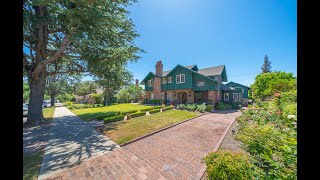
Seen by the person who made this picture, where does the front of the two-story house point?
facing the viewer and to the left of the viewer

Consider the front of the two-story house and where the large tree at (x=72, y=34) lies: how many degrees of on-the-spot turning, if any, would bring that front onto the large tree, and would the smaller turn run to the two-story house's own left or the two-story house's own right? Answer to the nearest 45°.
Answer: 0° — it already faces it

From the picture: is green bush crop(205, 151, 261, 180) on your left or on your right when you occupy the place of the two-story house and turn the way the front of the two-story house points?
on your left
